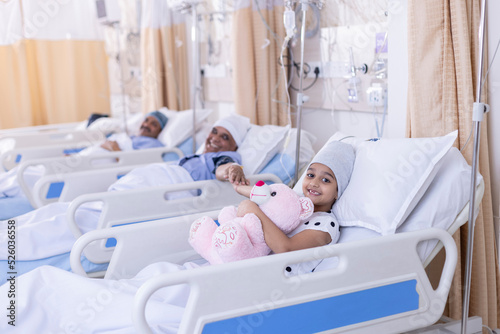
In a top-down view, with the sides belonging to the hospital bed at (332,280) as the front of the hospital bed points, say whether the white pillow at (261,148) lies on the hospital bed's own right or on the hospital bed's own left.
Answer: on the hospital bed's own right

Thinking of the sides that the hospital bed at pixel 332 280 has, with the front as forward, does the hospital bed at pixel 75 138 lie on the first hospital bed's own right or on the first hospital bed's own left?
on the first hospital bed's own right

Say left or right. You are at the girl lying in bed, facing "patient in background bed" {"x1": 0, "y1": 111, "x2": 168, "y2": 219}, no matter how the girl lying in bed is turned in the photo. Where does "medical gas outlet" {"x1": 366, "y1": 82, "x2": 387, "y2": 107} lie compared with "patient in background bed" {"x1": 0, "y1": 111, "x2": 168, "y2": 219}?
right
